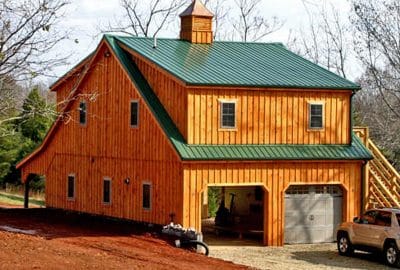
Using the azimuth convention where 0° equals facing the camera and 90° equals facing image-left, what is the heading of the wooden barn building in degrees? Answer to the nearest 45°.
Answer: approximately 315°
